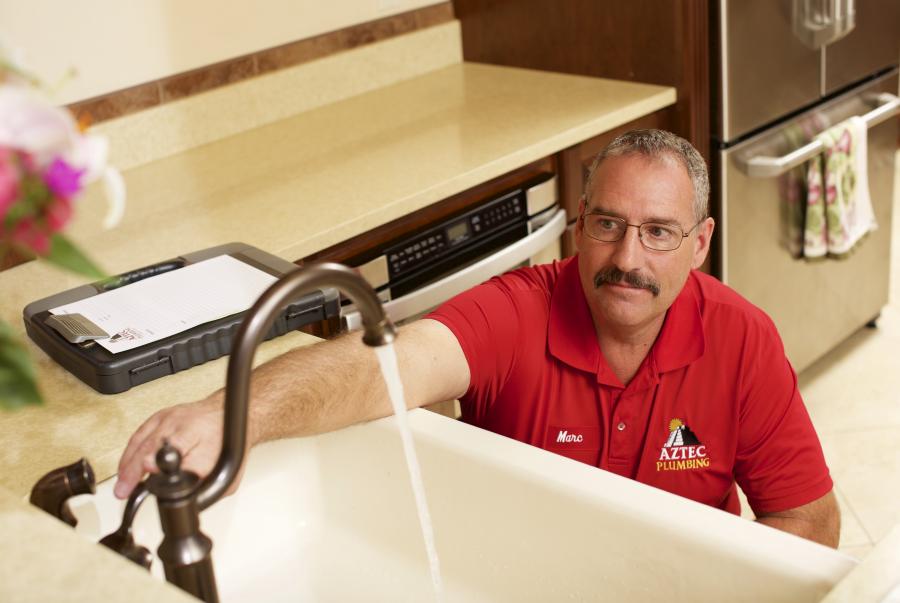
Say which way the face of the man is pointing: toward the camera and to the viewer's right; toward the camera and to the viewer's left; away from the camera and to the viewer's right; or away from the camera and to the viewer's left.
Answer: toward the camera and to the viewer's left

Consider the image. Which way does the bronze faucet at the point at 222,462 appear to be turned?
to the viewer's right

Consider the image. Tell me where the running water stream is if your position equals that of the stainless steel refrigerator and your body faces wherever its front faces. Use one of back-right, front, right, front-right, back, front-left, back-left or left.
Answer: front-right

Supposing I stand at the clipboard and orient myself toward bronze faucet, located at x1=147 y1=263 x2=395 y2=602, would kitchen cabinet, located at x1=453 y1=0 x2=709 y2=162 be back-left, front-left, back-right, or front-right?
back-left

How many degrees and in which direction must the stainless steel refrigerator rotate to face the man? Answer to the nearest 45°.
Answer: approximately 45° to its right
